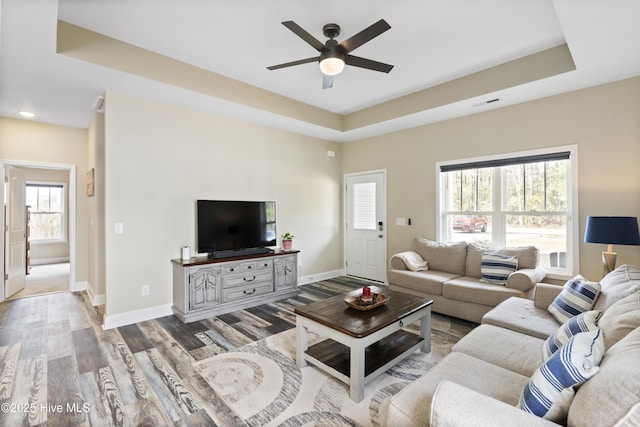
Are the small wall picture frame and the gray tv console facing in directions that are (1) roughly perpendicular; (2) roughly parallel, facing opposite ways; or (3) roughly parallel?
roughly perpendicular

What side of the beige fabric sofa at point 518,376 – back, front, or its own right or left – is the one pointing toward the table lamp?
right

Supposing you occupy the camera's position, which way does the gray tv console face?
facing the viewer and to the right of the viewer

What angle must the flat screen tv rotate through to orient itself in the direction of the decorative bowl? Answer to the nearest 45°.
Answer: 0° — it already faces it

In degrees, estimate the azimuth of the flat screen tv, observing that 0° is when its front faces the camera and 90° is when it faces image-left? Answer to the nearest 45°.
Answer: approximately 315°

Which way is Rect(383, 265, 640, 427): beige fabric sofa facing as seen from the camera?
to the viewer's left

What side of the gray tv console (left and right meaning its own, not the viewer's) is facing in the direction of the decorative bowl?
front

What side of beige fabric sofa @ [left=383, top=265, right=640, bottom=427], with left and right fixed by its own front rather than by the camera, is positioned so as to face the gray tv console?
front
